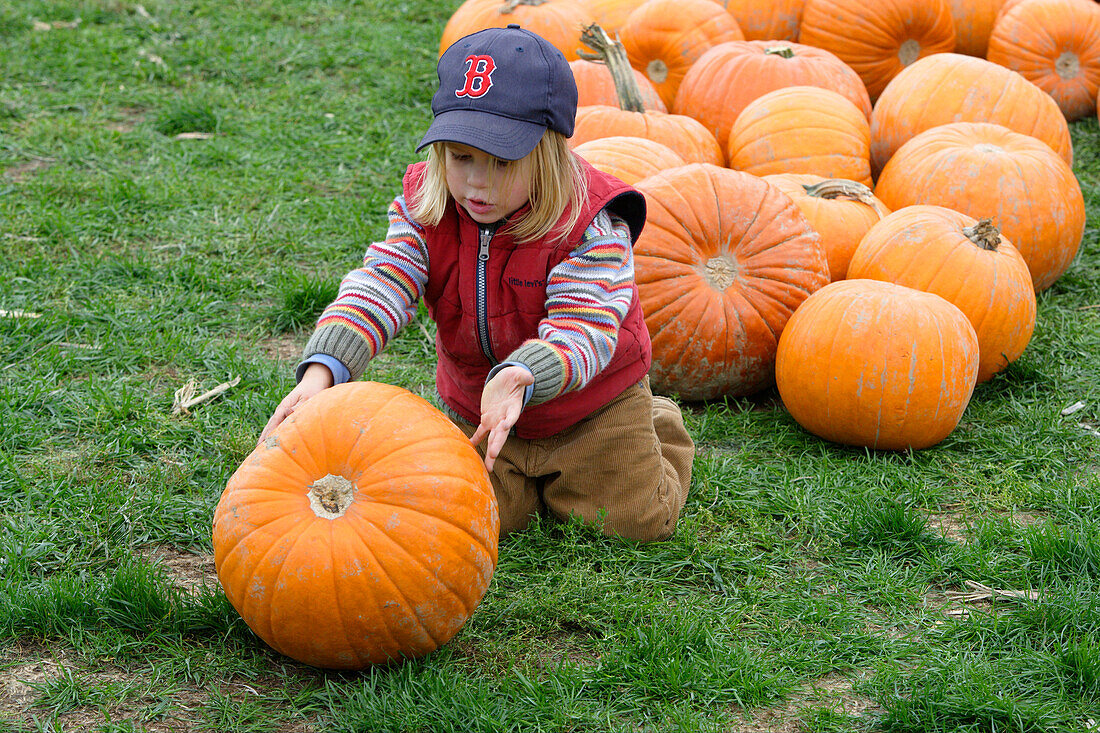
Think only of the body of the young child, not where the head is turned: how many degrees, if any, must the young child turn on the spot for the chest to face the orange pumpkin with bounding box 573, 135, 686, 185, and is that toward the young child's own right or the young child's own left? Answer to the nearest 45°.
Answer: approximately 135° to the young child's own right

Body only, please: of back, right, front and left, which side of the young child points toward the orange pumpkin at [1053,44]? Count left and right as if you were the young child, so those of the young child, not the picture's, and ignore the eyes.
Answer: back

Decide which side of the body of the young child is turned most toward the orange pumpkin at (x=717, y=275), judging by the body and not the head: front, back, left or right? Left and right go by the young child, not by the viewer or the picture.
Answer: back

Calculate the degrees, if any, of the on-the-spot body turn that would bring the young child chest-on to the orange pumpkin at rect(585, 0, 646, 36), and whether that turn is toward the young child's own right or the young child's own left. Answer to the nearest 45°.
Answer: approximately 135° to the young child's own right

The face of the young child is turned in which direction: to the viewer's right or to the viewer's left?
to the viewer's left

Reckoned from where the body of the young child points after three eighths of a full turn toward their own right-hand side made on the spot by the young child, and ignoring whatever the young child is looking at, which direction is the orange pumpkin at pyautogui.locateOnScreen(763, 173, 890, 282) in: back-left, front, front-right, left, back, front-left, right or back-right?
front-right

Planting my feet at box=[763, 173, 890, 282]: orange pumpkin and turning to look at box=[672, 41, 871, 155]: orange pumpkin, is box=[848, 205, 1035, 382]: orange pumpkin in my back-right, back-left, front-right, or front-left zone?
back-right

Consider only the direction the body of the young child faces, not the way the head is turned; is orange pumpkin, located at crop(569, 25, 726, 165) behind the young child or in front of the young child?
behind

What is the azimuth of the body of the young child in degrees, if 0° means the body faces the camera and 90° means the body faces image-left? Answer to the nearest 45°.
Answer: approximately 45°
